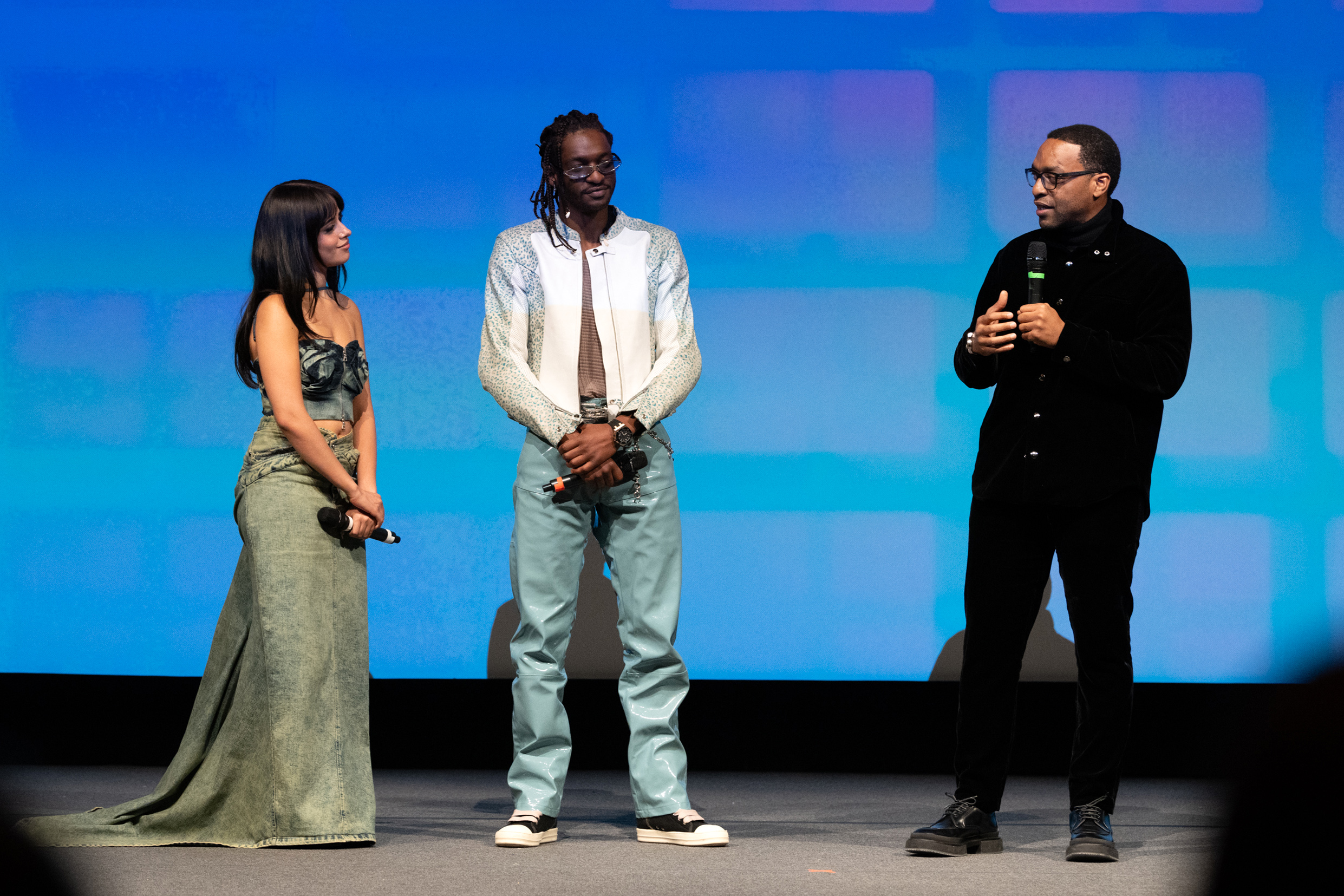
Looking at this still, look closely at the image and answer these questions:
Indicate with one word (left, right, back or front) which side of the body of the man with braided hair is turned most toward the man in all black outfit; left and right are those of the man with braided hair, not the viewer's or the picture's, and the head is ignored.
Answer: left

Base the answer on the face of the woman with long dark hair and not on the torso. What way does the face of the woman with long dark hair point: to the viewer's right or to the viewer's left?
to the viewer's right

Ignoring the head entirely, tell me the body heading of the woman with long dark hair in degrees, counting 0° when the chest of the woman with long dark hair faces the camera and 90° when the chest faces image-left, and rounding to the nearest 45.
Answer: approximately 315°

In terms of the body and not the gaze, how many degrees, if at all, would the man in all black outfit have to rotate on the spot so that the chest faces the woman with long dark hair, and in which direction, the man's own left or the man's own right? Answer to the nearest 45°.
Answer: approximately 45° to the man's own right
